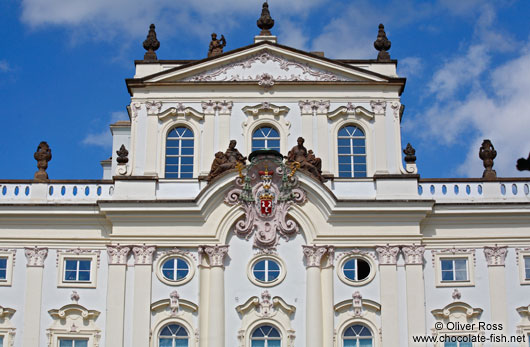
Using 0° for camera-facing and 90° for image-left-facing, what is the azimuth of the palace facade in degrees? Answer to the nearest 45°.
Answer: approximately 0°
